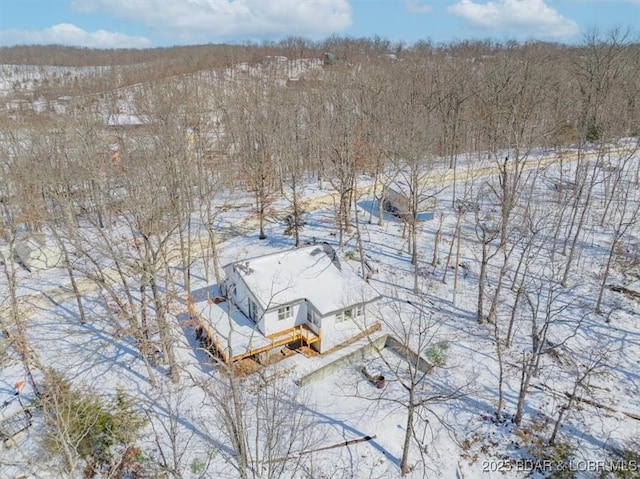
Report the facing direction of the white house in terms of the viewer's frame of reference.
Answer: facing the viewer and to the right of the viewer

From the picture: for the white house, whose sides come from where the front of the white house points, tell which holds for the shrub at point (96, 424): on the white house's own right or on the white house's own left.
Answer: on the white house's own right
